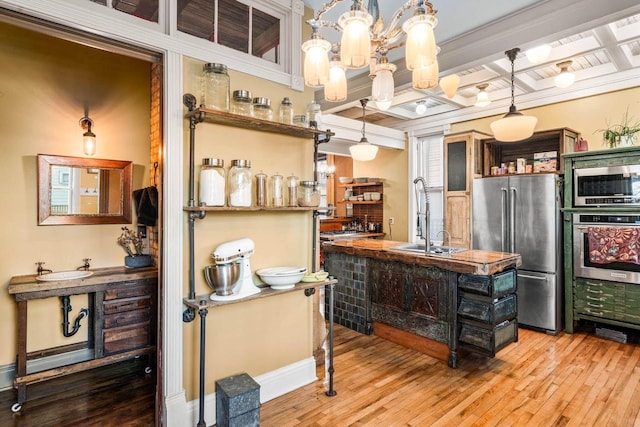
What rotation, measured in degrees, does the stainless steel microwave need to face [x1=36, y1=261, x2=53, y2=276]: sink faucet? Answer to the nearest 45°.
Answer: approximately 45° to its right

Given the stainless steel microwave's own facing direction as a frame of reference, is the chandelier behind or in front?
in front

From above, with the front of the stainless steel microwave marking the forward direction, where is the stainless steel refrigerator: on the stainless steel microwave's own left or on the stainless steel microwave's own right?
on the stainless steel microwave's own right

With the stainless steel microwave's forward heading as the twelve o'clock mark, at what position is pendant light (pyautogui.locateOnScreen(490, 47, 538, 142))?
The pendant light is roughly at 1 o'clock from the stainless steel microwave.

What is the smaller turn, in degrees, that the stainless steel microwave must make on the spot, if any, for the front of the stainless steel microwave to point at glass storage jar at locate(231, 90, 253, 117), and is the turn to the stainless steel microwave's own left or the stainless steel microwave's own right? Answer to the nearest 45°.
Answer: approximately 45° to the stainless steel microwave's own right

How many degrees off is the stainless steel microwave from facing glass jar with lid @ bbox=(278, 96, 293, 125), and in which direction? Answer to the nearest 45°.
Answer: approximately 45° to its right

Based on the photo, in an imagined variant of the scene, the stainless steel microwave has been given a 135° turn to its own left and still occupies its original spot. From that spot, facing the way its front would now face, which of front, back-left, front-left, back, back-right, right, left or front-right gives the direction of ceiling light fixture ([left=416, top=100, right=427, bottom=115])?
back-left

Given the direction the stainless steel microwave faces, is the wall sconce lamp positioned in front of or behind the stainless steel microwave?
in front

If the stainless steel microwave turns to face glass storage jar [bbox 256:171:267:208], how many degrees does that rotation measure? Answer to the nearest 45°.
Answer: approximately 45° to its right

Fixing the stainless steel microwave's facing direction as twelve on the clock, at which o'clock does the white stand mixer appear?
The white stand mixer is roughly at 1 o'clock from the stainless steel microwave.

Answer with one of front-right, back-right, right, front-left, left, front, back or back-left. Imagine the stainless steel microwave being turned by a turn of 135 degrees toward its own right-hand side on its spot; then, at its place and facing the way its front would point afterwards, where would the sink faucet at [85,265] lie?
left

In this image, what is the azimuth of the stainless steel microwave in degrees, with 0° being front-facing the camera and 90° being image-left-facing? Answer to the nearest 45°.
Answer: approximately 0°

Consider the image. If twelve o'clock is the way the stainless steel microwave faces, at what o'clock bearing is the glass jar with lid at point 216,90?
The glass jar with lid is roughly at 1 o'clock from the stainless steel microwave.
